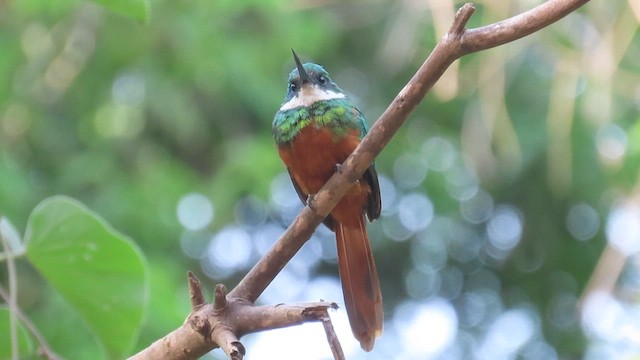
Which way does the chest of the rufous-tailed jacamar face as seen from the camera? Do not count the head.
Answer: toward the camera

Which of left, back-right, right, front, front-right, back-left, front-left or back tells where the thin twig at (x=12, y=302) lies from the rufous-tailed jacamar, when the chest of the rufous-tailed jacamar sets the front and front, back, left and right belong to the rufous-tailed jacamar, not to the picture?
front-right

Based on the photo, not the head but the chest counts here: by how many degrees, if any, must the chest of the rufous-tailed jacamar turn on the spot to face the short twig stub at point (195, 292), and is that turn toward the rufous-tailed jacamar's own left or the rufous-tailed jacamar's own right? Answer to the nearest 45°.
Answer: approximately 45° to the rufous-tailed jacamar's own right

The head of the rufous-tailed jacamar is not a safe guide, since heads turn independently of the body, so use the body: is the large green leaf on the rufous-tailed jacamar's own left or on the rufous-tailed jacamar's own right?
on the rufous-tailed jacamar's own right
